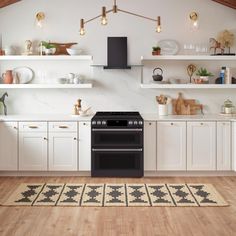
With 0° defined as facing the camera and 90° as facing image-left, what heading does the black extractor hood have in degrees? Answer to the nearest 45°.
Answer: approximately 0°

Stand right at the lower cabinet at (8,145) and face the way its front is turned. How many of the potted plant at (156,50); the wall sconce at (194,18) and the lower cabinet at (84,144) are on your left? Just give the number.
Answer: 3

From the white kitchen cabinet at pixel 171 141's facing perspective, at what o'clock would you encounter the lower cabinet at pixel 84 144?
The lower cabinet is roughly at 3 o'clock from the white kitchen cabinet.

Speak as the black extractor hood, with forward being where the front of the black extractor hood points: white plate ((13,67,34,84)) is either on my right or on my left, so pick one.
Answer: on my right

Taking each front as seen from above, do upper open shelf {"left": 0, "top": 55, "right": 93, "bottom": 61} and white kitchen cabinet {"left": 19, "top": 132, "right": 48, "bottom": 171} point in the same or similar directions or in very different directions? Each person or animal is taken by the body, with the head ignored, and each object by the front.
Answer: same or similar directions

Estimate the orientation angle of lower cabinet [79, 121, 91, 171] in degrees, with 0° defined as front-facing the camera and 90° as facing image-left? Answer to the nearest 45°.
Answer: approximately 0°

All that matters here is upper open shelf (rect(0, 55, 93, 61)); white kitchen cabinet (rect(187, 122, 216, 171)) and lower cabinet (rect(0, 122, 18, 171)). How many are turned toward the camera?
3

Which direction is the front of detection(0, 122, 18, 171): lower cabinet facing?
toward the camera

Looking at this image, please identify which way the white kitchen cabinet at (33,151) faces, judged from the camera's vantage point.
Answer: facing the viewer

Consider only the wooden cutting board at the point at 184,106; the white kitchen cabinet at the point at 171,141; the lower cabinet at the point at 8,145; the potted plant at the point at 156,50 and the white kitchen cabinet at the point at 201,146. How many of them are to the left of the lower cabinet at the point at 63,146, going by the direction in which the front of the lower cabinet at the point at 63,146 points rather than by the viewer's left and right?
4

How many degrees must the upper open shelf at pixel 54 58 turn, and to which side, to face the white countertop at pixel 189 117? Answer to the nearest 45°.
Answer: approximately 90° to its left

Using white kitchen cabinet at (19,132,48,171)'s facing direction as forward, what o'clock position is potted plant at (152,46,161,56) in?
The potted plant is roughly at 9 o'clock from the white kitchen cabinet.

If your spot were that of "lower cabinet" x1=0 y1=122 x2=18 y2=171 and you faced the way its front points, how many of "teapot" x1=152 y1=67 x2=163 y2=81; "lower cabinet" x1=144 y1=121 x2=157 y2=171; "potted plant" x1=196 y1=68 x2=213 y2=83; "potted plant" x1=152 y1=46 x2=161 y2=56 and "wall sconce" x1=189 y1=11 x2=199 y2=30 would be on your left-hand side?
5

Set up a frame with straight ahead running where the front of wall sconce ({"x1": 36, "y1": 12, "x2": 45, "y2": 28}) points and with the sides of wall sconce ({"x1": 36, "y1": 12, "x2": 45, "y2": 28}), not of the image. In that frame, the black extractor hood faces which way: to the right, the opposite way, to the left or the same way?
the same way

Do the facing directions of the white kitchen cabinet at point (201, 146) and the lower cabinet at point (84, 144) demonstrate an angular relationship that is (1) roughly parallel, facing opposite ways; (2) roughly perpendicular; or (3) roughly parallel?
roughly parallel
